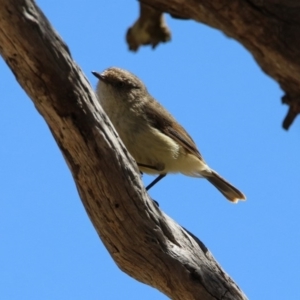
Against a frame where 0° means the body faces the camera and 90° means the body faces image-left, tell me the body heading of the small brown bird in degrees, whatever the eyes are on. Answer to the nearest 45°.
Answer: approximately 90°
